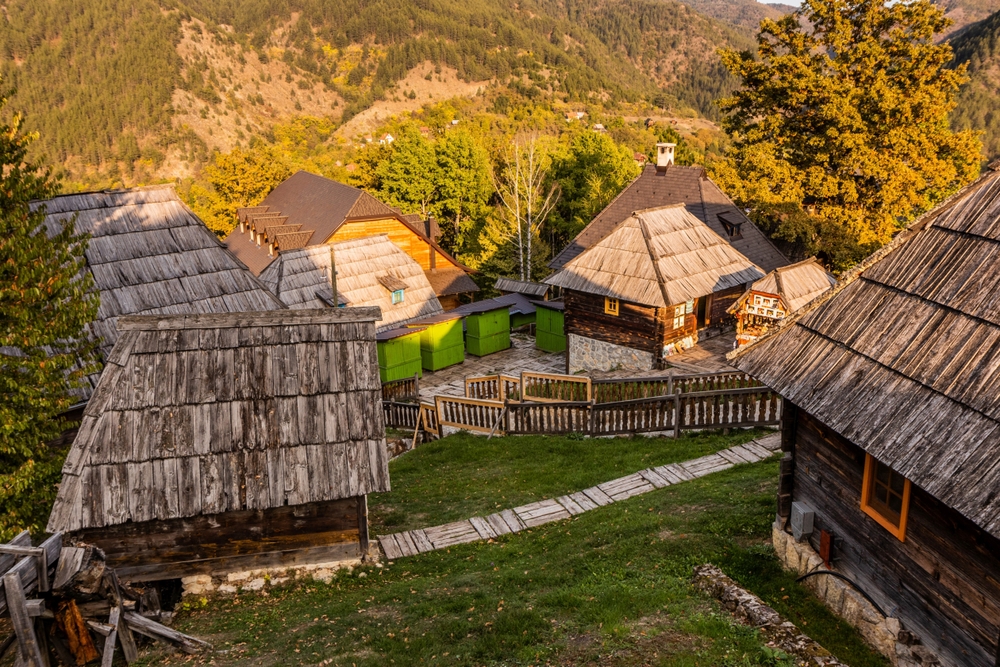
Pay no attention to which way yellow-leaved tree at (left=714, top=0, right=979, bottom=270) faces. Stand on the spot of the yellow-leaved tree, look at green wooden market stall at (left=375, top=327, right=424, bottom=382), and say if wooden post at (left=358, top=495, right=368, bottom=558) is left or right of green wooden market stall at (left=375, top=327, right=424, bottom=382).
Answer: left

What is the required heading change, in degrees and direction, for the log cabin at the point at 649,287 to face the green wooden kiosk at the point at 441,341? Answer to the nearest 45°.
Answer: approximately 135° to its right

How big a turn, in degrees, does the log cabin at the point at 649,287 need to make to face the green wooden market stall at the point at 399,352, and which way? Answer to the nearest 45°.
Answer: approximately 135° to its right

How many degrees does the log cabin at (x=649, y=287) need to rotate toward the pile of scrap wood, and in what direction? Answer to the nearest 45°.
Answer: approximately 45° to its right

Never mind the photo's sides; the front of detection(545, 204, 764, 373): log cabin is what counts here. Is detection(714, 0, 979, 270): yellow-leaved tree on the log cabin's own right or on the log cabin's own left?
on the log cabin's own left

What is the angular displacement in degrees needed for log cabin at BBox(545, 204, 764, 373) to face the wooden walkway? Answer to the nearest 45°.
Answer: approximately 45° to its right

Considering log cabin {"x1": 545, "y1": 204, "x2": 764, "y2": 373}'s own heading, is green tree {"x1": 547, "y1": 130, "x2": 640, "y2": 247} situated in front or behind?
behind

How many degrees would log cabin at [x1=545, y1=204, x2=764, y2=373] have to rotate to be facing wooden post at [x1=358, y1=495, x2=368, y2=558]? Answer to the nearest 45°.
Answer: approximately 45° to its right

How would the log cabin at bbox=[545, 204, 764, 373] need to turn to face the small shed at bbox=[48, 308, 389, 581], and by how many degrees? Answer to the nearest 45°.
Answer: approximately 45° to its right

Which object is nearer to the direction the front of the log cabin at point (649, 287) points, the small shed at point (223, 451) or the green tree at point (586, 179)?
the small shed
